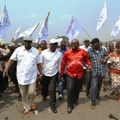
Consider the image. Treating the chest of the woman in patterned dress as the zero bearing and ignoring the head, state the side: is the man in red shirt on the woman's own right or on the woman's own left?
on the woman's own right

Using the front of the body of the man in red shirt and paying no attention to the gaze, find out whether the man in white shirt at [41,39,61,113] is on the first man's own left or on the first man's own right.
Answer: on the first man's own right

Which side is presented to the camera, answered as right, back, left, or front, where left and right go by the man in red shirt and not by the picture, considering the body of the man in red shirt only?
front

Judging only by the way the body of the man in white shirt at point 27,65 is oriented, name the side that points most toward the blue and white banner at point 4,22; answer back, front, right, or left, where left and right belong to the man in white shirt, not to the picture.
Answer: back

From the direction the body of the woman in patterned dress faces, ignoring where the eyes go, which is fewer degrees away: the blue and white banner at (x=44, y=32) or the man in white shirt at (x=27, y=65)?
the man in white shirt

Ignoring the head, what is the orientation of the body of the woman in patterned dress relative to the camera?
toward the camera

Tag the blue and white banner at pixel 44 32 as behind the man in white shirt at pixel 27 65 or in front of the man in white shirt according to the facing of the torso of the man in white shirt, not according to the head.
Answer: behind

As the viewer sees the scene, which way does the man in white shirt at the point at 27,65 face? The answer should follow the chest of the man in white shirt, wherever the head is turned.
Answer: toward the camera

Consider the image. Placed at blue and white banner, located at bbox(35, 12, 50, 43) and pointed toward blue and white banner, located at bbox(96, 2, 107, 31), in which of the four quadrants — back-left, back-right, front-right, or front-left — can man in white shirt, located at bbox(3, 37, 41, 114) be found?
back-right

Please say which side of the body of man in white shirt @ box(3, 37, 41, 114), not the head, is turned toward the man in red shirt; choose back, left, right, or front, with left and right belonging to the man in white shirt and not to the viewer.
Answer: left

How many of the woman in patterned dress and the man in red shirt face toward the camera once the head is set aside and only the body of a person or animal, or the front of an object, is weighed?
2

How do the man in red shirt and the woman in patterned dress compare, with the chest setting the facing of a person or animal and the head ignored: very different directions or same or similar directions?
same or similar directions
